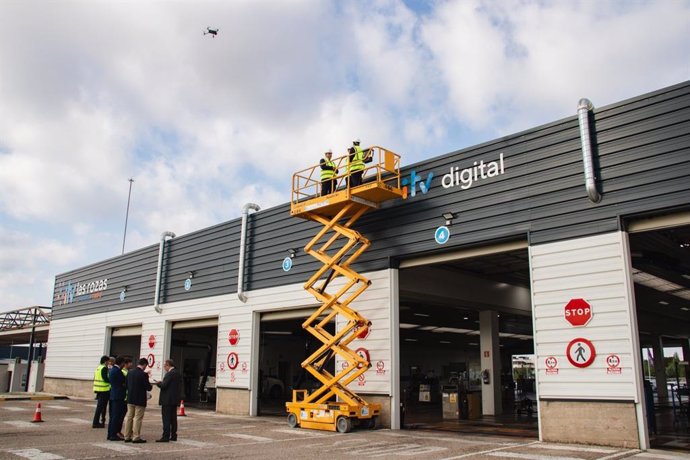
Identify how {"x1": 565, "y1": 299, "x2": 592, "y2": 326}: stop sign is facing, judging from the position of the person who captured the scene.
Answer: facing the viewer

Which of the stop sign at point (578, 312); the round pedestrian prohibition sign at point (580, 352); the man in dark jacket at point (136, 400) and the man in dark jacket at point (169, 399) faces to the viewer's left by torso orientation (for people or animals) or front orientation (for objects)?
the man in dark jacket at point (169, 399)

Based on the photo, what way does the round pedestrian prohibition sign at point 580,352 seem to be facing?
toward the camera

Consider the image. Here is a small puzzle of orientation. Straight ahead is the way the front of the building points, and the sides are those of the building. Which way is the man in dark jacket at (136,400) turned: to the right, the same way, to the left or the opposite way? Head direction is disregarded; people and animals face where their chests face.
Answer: the opposite way

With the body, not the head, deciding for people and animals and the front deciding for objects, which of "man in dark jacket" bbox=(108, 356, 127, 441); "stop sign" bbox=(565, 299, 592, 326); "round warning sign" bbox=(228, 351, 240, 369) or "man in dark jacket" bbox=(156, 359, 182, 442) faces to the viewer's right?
"man in dark jacket" bbox=(108, 356, 127, 441)

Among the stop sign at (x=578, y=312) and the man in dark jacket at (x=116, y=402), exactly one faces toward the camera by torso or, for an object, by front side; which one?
the stop sign

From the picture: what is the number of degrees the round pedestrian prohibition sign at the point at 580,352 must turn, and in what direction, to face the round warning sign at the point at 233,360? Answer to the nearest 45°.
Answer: approximately 135° to its right

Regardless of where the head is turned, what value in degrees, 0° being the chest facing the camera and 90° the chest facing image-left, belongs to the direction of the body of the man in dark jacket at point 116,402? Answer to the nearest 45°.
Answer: approximately 270°

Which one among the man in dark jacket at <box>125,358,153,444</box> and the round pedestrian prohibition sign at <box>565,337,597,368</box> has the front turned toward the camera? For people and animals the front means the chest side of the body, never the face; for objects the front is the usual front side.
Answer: the round pedestrian prohibition sign

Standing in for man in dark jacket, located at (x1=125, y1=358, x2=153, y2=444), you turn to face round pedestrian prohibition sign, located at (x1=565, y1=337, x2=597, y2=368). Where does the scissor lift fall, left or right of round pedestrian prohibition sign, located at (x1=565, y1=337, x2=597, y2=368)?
left
